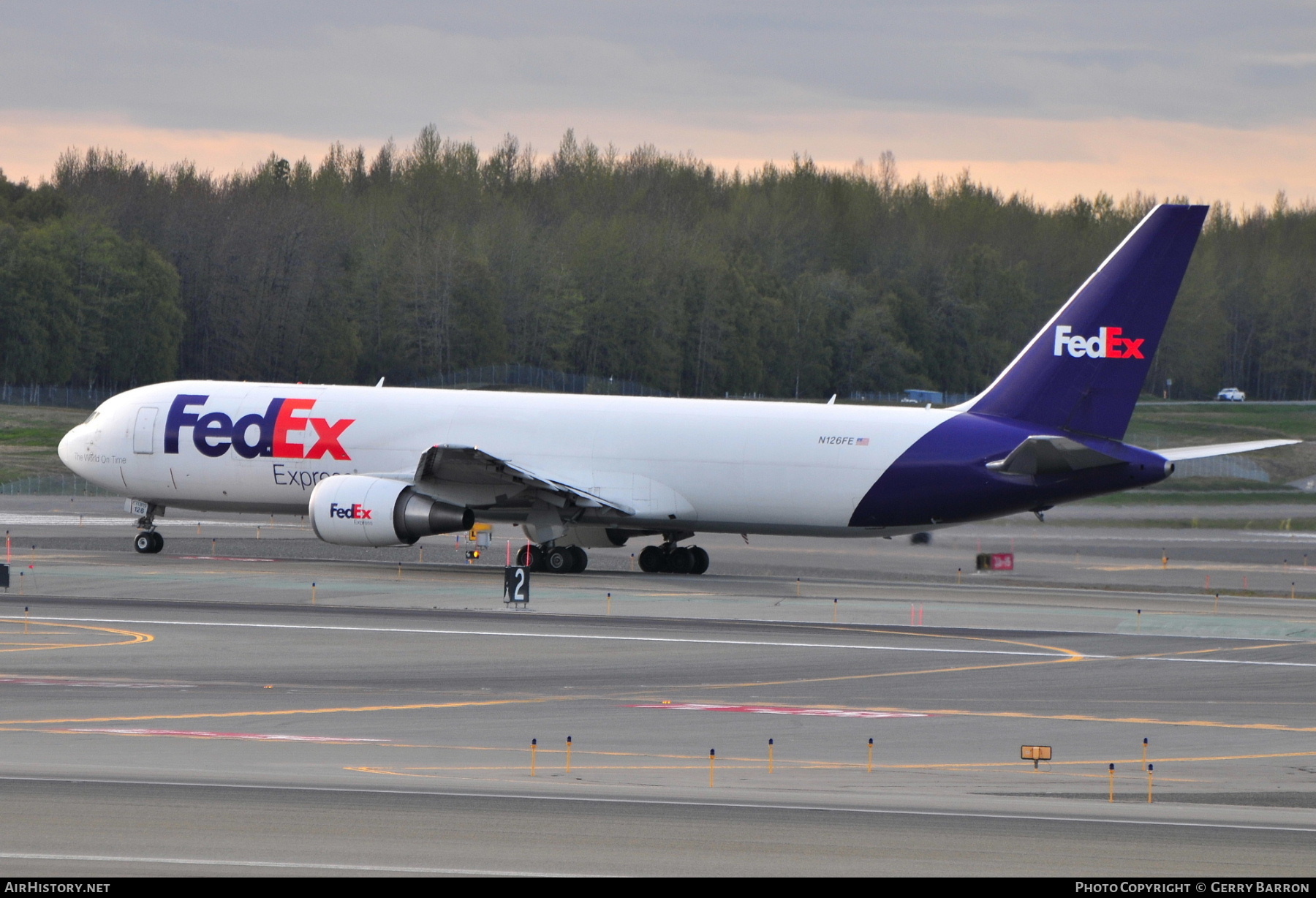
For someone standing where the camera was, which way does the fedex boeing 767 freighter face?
facing away from the viewer and to the left of the viewer
